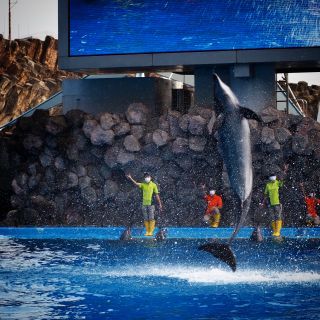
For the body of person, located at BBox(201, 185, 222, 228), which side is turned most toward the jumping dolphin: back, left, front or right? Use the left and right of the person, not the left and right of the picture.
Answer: front

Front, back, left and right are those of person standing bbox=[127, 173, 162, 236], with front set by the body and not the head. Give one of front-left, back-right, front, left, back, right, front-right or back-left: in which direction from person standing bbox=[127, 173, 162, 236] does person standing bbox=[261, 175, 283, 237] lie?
left

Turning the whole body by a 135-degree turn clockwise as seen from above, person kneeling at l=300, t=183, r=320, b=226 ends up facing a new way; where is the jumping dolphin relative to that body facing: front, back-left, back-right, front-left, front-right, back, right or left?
back-left

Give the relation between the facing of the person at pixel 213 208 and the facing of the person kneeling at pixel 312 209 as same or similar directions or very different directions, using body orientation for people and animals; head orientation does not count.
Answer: same or similar directions

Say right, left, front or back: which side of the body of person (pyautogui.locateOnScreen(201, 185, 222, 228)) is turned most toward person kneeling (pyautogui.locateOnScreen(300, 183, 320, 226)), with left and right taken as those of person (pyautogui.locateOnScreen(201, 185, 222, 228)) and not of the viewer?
left

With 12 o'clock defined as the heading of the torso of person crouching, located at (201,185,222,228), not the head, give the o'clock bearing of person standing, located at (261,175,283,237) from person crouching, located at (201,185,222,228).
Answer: person standing, located at (261,175,283,237) is roughly at 10 o'clock from person crouching, located at (201,185,222,228).

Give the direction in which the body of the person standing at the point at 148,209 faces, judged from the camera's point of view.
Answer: toward the camera

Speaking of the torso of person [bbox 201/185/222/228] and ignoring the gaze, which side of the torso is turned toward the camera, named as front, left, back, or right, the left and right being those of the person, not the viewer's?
front

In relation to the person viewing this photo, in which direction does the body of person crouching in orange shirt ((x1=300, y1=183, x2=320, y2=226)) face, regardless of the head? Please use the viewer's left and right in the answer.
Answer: facing the viewer

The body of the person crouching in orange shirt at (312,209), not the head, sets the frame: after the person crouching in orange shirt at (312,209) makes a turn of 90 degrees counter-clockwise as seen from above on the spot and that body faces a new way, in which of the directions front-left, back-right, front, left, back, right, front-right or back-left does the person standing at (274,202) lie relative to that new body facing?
back-right
